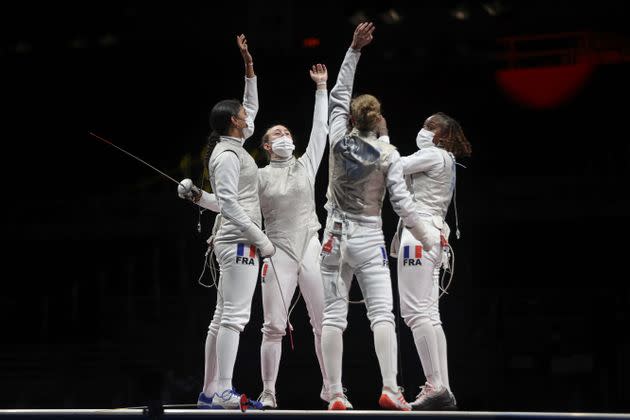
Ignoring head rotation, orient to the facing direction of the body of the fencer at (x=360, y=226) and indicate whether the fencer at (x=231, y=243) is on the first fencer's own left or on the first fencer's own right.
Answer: on the first fencer's own left

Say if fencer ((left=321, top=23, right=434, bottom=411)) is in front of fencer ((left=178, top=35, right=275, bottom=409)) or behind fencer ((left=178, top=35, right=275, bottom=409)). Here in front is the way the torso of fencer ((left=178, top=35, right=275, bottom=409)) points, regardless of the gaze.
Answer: in front

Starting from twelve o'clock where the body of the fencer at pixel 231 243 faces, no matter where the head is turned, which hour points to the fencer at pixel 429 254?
the fencer at pixel 429 254 is roughly at 12 o'clock from the fencer at pixel 231 243.

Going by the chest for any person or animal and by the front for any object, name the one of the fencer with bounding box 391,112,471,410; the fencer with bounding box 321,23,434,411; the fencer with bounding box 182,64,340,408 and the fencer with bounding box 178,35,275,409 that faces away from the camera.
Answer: the fencer with bounding box 321,23,434,411

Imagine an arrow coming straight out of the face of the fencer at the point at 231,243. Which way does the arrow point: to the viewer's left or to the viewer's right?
to the viewer's right

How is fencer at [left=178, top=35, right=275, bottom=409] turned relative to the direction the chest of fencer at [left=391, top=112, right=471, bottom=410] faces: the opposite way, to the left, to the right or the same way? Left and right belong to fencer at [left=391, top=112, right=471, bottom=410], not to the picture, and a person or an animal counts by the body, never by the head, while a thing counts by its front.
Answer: the opposite way

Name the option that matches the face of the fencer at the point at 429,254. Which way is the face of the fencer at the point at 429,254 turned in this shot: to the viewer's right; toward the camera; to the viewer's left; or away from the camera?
to the viewer's left

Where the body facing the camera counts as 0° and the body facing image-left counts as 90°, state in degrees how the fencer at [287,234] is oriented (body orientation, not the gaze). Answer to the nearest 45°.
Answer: approximately 0°

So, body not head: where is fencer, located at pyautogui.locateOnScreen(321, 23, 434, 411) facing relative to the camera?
away from the camera

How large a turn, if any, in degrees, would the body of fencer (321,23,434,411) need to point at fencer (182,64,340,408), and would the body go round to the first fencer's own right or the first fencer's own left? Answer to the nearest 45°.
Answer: approximately 45° to the first fencer's own left

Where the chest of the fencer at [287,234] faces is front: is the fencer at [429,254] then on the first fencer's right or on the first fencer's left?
on the first fencer's left

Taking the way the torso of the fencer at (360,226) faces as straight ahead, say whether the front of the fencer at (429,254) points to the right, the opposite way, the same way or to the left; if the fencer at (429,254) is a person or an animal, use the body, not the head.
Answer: to the left

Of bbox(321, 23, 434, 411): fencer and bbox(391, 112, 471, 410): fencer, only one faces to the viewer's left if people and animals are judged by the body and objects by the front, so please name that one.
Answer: bbox(391, 112, 471, 410): fencer

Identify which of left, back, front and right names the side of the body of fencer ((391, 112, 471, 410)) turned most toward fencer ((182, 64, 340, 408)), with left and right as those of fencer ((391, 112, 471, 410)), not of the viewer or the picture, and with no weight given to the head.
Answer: front

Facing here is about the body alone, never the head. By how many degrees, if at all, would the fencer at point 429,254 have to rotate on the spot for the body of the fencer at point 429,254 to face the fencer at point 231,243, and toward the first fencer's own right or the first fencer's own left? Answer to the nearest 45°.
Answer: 0° — they already face them

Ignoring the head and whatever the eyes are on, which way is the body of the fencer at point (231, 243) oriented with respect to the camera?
to the viewer's right

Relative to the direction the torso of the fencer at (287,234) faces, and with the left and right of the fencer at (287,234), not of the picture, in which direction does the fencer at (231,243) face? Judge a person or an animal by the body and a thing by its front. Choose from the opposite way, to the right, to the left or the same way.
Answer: to the left

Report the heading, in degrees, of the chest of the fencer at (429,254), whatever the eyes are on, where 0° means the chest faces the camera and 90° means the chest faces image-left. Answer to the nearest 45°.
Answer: approximately 90°
